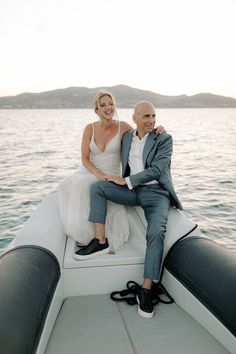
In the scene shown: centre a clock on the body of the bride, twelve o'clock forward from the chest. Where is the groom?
The groom is roughly at 10 o'clock from the bride.

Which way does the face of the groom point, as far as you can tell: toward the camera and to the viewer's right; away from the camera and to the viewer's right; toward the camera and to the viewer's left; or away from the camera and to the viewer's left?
toward the camera and to the viewer's right

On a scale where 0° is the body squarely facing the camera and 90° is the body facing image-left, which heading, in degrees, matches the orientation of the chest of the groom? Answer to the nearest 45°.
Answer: approximately 45°

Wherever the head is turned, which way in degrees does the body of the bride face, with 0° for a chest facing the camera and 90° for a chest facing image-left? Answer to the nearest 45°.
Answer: approximately 0°

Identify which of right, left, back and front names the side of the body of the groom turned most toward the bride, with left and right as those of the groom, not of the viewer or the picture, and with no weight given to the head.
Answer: right

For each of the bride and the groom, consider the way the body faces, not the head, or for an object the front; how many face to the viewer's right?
0
